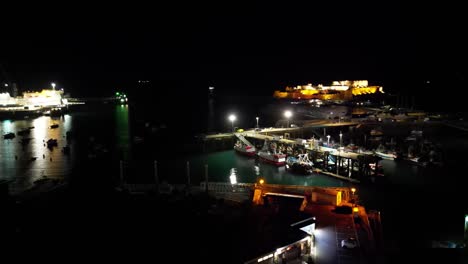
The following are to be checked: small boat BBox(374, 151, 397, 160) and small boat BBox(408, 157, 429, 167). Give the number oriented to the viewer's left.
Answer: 2

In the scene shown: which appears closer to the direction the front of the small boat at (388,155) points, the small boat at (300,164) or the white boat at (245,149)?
the white boat

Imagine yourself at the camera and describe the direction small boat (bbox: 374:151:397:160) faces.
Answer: facing to the left of the viewer

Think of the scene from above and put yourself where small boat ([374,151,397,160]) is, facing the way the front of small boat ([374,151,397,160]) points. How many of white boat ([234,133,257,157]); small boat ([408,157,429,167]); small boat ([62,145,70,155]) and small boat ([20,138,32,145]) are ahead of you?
3

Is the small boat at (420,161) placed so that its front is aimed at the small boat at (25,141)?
yes

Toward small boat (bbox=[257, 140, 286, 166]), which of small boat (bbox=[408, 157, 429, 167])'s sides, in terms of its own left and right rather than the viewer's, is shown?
front

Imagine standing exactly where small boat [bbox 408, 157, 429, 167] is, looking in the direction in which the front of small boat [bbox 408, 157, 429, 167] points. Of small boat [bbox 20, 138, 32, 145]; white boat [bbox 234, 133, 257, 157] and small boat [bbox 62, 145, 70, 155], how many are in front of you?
3

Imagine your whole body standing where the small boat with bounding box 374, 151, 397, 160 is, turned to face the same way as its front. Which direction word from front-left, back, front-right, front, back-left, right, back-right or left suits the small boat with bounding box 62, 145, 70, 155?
front

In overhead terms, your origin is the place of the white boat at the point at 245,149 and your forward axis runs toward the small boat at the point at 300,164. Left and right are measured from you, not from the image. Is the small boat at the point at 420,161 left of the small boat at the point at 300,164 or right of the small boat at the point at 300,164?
left

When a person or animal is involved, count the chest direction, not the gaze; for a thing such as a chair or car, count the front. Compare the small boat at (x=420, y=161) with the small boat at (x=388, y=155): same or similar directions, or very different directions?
same or similar directions

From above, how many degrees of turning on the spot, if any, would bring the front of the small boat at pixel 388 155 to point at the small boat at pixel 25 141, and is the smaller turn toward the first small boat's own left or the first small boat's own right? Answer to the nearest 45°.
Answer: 0° — it already faces it

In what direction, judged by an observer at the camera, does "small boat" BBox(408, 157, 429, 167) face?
facing to the left of the viewer

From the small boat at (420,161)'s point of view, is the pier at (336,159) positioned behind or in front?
in front

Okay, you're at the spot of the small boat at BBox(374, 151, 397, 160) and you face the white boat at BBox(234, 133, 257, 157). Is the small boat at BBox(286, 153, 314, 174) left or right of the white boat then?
left

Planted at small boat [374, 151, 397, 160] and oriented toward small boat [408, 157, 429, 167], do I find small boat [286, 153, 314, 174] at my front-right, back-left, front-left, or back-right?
back-right

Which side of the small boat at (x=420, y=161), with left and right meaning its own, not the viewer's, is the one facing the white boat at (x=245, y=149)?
front

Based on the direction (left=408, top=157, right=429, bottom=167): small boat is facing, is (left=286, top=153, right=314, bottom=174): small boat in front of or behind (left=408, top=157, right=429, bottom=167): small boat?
in front

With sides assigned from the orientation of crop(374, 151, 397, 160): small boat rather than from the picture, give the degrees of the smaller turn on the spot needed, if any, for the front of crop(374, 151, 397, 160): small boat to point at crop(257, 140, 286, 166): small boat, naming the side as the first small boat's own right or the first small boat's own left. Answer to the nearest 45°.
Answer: approximately 45° to the first small boat's own left
